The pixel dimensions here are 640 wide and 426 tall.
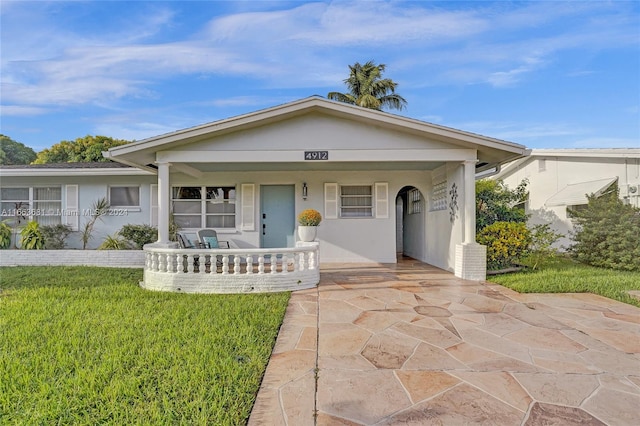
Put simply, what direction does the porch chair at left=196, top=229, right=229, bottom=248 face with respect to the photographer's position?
facing the viewer and to the right of the viewer

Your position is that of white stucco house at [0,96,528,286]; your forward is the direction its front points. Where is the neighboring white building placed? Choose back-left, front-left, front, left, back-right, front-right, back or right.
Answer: left

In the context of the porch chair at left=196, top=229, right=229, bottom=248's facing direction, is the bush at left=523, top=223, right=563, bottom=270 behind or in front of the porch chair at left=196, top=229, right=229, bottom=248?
in front

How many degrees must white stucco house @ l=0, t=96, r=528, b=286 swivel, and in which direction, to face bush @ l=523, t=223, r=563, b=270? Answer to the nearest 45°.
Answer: approximately 45° to its left

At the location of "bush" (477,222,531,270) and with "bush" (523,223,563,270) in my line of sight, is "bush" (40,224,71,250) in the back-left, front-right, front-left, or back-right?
back-left

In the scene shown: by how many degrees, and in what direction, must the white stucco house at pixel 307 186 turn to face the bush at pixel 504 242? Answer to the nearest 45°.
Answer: approximately 45° to its left

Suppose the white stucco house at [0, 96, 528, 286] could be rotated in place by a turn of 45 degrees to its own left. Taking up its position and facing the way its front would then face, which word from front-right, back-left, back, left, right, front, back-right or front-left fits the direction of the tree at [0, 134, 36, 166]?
back

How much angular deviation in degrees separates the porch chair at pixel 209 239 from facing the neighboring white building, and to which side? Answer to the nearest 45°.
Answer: approximately 45° to its left

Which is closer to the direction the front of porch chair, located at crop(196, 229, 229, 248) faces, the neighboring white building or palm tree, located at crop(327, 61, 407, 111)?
the neighboring white building

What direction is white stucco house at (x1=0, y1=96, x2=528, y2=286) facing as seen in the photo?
toward the camera

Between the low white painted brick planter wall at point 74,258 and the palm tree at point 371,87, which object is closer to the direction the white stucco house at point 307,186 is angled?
the low white painted brick planter wall

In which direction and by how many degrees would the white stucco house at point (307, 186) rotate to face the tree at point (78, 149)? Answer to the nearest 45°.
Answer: approximately 135° to its right
